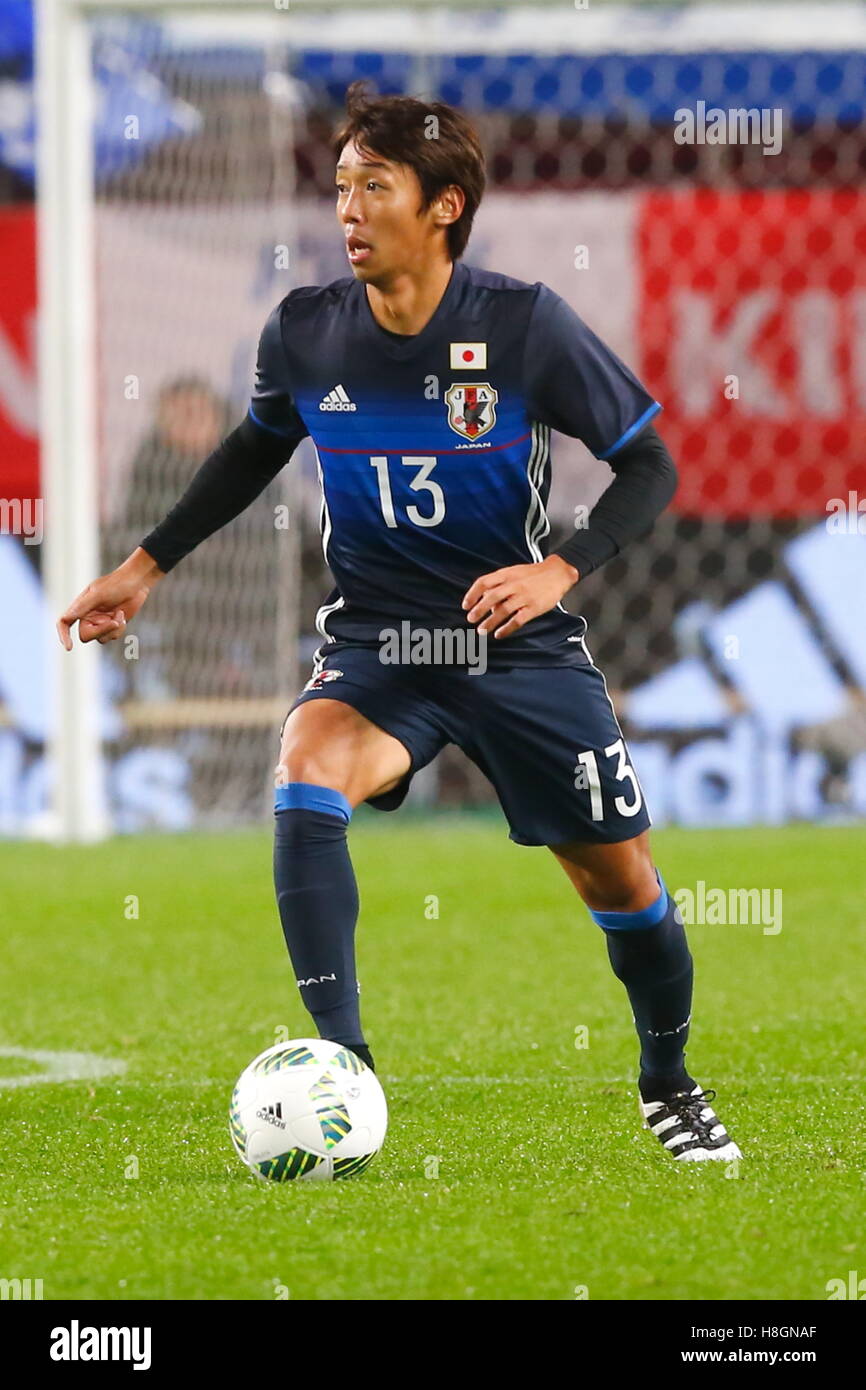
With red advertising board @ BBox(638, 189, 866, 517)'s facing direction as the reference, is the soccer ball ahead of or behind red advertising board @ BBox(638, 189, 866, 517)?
ahead

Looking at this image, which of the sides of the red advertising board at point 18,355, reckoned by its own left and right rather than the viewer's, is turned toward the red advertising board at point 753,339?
left

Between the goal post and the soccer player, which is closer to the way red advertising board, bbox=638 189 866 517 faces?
the soccer player

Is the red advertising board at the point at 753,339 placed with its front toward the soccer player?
yes

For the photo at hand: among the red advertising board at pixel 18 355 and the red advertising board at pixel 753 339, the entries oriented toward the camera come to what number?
2

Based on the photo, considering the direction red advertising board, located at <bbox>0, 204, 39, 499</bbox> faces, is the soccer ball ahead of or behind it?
ahead

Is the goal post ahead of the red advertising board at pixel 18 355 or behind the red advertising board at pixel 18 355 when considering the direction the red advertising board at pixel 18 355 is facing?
ahead

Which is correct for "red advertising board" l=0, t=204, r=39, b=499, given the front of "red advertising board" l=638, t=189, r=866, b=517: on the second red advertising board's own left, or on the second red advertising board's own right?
on the second red advertising board's own right
